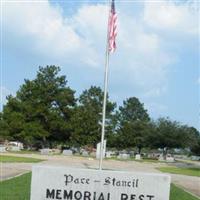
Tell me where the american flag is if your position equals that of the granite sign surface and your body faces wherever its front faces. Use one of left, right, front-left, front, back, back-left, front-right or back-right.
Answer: back

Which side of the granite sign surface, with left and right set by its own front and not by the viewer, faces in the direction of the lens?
front
